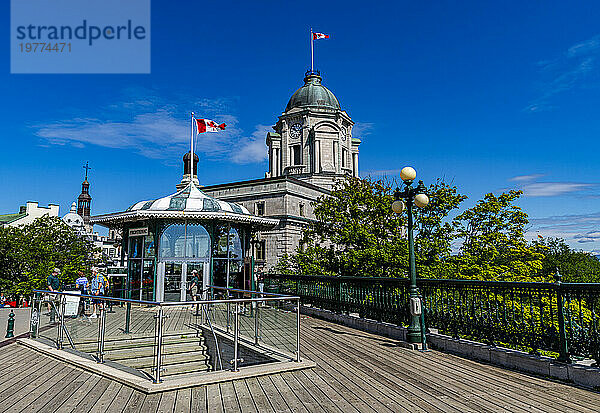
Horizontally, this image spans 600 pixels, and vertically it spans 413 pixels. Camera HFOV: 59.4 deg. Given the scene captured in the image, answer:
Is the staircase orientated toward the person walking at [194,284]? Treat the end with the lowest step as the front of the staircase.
no

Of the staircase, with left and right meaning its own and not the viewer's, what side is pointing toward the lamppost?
left

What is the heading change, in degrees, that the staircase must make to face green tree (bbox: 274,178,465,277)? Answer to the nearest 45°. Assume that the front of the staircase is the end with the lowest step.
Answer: approximately 135° to its left

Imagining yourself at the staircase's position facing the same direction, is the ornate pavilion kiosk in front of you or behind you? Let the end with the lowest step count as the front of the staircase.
behind

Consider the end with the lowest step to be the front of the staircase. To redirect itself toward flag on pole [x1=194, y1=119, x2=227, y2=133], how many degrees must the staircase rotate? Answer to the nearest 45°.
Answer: approximately 180°

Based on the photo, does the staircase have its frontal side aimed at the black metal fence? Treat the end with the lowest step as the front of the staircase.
no

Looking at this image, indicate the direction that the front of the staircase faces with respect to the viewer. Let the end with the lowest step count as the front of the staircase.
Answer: facing the viewer

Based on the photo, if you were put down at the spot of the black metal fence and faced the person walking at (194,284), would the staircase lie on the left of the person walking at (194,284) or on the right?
left

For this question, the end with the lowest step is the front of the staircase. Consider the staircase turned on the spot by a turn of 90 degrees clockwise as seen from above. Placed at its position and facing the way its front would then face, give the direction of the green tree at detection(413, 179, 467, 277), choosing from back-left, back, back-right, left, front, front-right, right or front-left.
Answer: back-right

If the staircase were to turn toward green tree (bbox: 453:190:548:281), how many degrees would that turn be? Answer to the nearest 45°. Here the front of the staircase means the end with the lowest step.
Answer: approximately 135° to its left
